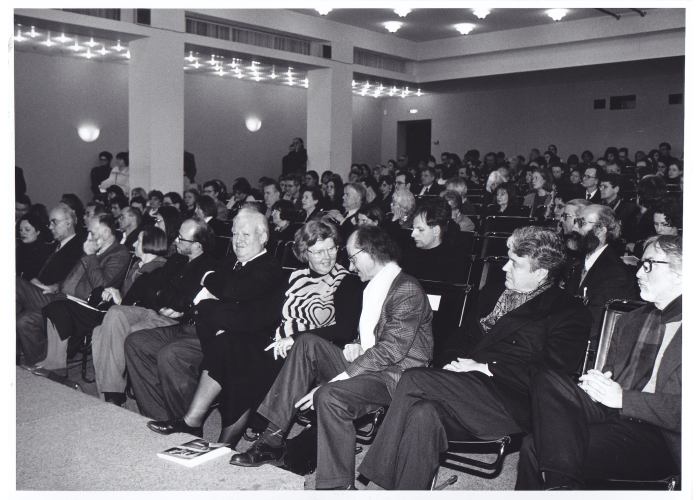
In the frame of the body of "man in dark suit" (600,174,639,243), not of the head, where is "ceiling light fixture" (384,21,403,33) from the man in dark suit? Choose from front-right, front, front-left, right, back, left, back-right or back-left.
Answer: right

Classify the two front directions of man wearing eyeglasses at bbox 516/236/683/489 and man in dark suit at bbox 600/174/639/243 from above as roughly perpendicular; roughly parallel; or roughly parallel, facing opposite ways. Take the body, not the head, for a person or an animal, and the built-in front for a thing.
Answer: roughly parallel

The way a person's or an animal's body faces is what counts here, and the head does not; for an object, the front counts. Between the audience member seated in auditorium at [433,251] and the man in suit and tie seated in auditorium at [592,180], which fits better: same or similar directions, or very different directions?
same or similar directions

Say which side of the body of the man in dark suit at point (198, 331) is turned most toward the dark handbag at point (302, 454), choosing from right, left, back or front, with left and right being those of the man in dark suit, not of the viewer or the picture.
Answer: left

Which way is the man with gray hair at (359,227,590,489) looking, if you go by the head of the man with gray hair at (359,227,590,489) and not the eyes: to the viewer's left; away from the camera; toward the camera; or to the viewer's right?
to the viewer's left

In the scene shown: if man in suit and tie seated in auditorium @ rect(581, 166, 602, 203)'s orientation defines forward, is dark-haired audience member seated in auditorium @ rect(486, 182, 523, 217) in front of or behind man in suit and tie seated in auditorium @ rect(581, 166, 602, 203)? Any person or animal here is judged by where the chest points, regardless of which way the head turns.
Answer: in front

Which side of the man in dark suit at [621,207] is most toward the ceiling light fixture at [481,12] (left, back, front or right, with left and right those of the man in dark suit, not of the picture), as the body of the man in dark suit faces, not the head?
right

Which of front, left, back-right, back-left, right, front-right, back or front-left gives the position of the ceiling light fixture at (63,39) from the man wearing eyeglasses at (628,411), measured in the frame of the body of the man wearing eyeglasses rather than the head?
right

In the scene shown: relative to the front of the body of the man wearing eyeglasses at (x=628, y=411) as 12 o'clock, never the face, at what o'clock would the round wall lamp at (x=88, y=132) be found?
The round wall lamp is roughly at 3 o'clock from the man wearing eyeglasses.

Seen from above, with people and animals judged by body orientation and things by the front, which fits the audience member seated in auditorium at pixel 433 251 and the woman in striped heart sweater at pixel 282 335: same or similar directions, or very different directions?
same or similar directions

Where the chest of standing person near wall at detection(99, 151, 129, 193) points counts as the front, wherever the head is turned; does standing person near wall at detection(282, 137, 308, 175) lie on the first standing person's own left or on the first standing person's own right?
on the first standing person's own left

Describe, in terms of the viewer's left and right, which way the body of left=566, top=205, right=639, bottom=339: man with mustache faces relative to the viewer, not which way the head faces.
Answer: facing the viewer and to the left of the viewer

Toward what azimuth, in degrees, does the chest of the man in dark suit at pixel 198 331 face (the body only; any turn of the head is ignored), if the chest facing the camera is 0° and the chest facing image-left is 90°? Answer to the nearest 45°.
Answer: approximately 45°
